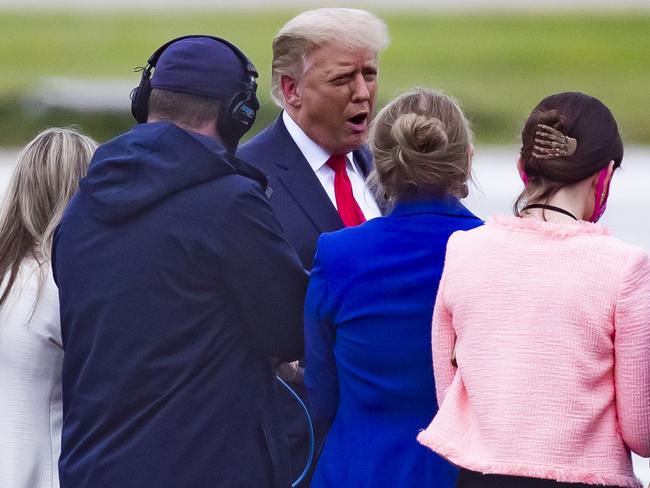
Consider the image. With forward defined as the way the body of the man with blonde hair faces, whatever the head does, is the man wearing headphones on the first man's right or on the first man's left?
on the first man's right

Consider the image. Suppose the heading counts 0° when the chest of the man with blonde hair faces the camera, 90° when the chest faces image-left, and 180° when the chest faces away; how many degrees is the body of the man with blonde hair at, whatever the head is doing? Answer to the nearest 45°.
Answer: approximately 315°

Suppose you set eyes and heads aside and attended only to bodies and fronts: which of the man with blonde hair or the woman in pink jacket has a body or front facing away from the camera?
the woman in pink jacket

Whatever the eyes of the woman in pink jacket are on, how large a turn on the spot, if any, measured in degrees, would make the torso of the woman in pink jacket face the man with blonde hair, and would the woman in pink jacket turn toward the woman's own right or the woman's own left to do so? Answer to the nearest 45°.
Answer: approximately 45° to the woman's own left

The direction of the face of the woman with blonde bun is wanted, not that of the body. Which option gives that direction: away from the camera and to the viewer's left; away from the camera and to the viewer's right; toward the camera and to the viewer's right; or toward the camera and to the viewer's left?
away from the camera and to the viewer's left

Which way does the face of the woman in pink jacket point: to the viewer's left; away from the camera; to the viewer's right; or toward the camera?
away from the camera

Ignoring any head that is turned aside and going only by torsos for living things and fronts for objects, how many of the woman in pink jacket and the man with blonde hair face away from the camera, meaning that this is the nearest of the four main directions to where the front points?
1

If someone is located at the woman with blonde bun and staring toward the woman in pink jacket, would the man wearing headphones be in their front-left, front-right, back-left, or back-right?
back-right

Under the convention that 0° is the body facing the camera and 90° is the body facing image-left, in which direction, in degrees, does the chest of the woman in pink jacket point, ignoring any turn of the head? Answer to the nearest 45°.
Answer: approximately 180°
